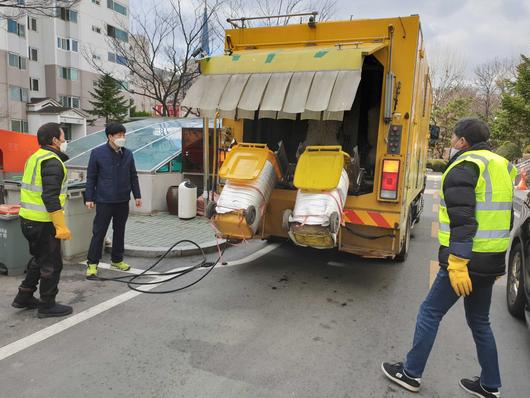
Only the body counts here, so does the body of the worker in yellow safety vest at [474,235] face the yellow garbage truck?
yes

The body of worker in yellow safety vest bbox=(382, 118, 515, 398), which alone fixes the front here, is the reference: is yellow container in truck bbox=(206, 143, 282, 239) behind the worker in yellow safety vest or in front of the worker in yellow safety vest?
in front

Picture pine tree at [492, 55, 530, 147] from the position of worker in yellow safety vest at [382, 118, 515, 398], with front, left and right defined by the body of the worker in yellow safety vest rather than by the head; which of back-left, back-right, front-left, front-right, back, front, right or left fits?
front-right

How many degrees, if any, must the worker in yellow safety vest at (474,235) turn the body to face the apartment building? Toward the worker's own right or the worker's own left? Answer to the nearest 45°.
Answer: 0° — they already face it

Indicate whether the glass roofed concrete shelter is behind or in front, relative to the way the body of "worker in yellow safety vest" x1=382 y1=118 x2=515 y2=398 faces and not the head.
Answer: in front

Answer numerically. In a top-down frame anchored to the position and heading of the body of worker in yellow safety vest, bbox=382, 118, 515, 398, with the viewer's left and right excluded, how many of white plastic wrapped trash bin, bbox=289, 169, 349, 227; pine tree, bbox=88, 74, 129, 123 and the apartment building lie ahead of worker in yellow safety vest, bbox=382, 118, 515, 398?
3

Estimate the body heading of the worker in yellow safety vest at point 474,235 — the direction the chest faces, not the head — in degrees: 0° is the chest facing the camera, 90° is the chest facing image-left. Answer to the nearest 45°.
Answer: approximately 135°

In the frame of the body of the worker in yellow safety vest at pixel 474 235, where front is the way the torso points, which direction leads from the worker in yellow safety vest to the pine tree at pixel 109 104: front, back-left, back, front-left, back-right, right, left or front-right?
front

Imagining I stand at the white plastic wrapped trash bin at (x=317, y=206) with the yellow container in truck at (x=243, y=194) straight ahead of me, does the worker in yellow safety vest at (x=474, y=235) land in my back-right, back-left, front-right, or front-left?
back-left

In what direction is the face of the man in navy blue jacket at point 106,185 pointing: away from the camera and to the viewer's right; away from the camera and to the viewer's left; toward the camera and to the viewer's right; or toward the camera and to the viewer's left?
toward the camera and to the viewer's right
